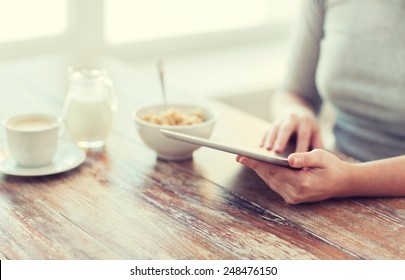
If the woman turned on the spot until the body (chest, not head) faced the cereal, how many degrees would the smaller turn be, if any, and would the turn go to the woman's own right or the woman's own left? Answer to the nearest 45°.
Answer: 0° — they already face it

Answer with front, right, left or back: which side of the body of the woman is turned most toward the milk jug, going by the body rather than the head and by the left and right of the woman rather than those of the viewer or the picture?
front

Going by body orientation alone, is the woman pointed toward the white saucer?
yes

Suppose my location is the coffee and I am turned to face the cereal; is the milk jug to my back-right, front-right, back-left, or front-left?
front-left

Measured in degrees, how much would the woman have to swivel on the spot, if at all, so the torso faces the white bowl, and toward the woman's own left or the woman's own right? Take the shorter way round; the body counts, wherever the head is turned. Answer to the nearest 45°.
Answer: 0° — they already face it

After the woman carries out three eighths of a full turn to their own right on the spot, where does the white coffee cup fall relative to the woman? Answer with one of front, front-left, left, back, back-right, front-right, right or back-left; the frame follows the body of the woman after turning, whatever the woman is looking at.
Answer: back-left

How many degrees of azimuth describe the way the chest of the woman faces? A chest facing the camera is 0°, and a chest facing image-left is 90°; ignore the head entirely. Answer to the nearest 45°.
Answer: approximately 45°
